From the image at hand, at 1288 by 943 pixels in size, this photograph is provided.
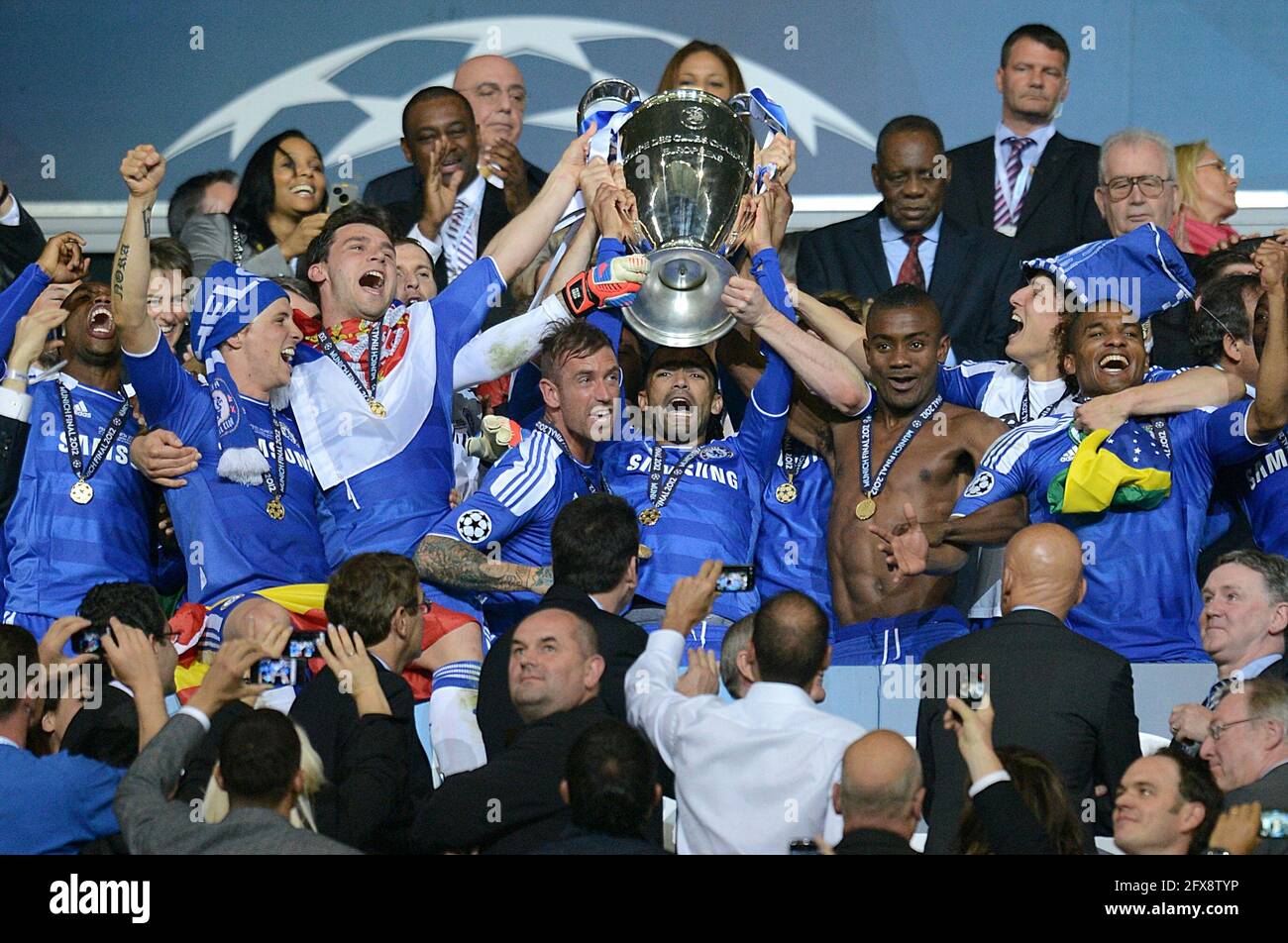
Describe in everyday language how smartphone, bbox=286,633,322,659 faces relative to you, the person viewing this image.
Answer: facing the viewer

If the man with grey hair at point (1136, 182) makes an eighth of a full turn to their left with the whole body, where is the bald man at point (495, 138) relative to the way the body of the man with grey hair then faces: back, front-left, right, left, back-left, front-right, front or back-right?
back-right

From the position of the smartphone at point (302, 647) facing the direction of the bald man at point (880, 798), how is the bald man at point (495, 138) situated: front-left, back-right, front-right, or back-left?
back-left

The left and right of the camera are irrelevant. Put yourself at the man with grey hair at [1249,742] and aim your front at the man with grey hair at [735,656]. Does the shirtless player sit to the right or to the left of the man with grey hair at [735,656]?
right

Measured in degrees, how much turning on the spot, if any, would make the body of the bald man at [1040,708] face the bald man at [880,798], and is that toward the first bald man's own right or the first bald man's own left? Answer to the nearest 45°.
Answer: approximately 135° to the first bald man's own left

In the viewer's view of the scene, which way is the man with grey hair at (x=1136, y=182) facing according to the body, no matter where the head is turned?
toward the camera

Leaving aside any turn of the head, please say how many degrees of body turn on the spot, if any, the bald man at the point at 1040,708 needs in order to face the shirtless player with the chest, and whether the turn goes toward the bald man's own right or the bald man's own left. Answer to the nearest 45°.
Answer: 0° — they already face them

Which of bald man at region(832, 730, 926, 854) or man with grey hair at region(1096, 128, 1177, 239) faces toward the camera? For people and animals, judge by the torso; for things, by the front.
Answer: the man with grey hair

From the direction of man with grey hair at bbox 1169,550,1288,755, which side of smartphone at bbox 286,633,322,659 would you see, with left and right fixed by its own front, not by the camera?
left

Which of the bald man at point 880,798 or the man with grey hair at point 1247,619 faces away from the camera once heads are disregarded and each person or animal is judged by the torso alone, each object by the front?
the bald man

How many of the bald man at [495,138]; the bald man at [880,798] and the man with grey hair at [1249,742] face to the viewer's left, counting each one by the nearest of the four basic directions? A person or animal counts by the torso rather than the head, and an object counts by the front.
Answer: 1

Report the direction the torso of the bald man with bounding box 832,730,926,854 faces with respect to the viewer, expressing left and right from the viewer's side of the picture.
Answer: facing away from the viewer

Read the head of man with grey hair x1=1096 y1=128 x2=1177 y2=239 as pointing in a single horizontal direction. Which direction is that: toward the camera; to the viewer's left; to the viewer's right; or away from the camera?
toward the camera

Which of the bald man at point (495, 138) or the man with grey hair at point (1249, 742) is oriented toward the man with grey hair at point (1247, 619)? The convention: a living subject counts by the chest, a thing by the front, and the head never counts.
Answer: the bald man

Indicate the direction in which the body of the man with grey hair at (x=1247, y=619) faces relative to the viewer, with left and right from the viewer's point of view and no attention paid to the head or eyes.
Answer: facing the viewer and to the left of the viewer

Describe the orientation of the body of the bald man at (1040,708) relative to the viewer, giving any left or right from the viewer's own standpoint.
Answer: facing away from the viewer
